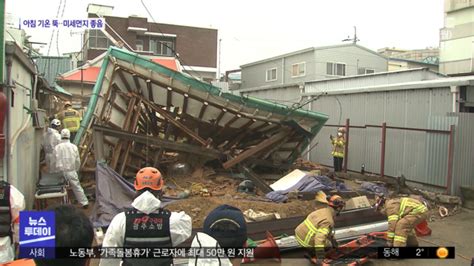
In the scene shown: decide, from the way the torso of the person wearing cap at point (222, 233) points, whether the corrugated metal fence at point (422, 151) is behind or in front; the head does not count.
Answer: in front

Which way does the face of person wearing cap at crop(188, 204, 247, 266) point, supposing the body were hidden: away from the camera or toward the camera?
away from the camera

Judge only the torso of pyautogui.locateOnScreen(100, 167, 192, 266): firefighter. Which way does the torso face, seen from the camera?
away from the camera

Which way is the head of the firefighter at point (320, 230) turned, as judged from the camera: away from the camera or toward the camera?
away from the camera

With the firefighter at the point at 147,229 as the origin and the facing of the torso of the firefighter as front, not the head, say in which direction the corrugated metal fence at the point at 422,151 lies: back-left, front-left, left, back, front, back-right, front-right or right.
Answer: front-right

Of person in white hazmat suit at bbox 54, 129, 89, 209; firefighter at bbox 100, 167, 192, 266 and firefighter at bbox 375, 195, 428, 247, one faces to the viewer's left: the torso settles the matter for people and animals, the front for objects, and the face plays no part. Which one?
firefighter at bbox 375, 195, 428, 247

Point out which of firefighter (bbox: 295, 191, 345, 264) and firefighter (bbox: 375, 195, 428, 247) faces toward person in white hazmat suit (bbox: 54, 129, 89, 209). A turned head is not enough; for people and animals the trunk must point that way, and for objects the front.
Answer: firefighter (bbox: 375, 195, 428, 247)

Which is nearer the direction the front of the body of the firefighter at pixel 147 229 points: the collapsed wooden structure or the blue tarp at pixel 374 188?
the collapsed wooden structure
